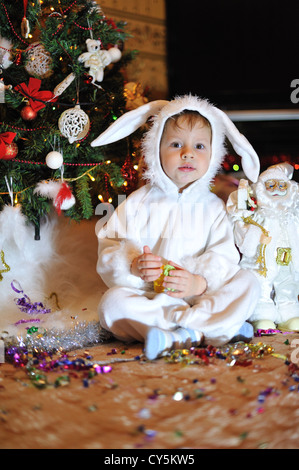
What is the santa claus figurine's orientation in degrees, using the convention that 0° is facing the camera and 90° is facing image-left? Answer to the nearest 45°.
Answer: approximately 0°

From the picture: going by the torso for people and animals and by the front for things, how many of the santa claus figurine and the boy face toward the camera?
2
